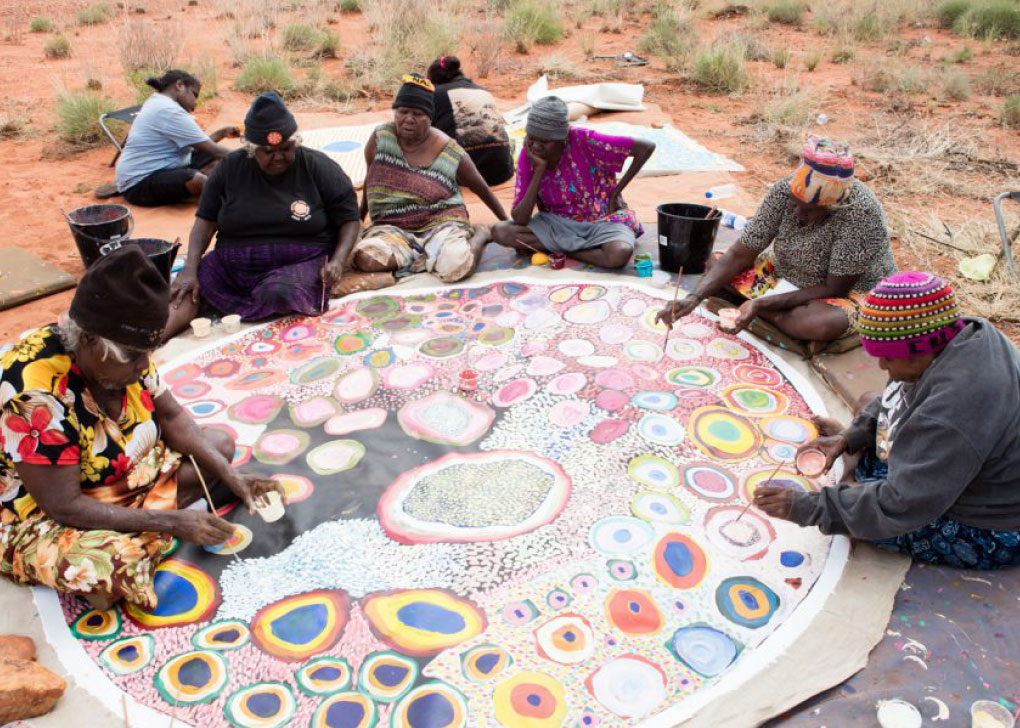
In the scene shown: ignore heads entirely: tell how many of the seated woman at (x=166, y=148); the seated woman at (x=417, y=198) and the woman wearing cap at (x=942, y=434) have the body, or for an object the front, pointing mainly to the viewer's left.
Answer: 1

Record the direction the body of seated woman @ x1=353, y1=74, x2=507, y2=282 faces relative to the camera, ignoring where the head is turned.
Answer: toward the camera

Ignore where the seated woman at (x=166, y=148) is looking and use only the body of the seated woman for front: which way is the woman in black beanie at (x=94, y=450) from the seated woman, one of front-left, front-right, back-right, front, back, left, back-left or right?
right

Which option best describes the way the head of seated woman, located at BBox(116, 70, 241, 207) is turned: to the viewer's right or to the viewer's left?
to the viewer's right

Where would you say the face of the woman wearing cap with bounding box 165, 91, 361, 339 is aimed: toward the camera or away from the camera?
toward the camera

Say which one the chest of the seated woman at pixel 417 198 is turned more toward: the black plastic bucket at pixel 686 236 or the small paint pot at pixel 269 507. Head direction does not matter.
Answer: the small paint pot

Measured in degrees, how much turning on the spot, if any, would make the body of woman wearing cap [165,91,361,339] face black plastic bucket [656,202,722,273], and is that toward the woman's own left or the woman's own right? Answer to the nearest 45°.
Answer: approximately 90° to the woman's own left

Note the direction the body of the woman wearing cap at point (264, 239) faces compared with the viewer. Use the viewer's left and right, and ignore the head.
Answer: facing the viewer

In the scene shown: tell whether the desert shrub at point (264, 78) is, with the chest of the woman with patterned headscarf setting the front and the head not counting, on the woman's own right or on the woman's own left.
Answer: on the woman's own right

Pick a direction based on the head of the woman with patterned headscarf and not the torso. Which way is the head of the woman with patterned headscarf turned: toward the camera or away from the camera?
toward the camera

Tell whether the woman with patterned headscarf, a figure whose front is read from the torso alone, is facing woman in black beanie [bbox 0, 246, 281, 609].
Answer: yes

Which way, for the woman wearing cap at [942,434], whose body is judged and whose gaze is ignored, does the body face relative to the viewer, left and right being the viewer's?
facing to the left of the viewer

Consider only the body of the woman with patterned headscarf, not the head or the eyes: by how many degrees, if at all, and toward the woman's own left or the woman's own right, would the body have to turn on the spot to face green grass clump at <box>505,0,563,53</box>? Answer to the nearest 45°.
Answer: approximately 90° to the woman's own right

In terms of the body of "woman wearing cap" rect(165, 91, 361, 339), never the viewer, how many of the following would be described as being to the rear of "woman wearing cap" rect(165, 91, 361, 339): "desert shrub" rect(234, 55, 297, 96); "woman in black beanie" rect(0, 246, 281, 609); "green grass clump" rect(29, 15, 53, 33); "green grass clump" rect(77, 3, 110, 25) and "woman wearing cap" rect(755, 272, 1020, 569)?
3

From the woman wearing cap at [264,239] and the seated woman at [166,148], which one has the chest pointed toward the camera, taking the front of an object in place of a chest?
the woman wearing cap

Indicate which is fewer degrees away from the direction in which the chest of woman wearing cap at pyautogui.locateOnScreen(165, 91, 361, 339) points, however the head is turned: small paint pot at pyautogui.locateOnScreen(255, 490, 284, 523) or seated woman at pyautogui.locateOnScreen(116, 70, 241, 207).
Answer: the small paint pot

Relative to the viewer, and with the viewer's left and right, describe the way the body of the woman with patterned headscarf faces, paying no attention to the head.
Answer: facing the viewer and to the left of the viewer

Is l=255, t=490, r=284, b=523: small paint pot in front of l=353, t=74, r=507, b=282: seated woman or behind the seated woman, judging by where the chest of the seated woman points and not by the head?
in front

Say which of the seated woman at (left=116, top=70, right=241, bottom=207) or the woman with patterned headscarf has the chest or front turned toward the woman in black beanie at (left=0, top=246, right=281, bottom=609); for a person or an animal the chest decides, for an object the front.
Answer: the woman with patterned headscarf

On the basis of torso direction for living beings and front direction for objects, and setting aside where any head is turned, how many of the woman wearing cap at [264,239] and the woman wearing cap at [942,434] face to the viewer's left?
1

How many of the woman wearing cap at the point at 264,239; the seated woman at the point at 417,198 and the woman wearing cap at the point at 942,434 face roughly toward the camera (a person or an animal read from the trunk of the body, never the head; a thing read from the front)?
2
